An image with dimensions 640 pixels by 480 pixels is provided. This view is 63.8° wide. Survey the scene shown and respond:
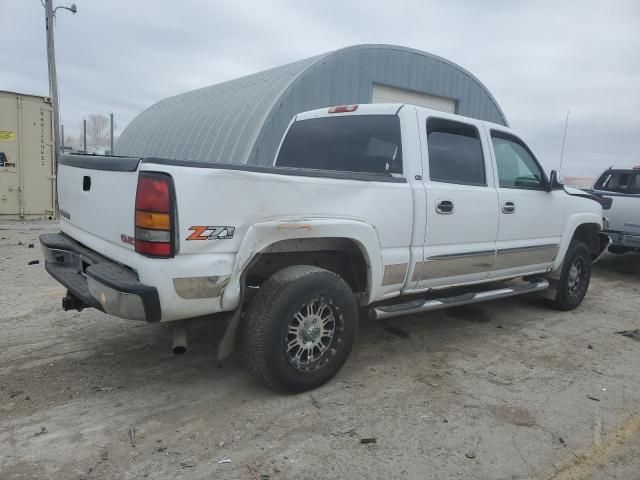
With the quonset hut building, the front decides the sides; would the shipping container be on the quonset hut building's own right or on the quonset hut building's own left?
on the quonset hut building's own right

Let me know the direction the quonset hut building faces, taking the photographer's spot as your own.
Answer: facing the viewer and to the right of the viewer

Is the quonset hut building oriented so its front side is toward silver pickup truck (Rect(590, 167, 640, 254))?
yes

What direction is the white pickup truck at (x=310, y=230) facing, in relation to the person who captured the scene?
facing away from the viewer and to the right of the viewer

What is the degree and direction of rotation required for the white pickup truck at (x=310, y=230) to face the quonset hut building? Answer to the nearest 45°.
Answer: approximately 45° to its left

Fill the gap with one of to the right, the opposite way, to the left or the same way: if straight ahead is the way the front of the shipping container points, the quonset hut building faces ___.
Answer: the same way

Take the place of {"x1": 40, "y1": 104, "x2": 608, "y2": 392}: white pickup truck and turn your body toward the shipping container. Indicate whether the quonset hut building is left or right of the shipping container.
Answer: right

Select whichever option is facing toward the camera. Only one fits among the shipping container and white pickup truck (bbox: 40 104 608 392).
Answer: the shipping container

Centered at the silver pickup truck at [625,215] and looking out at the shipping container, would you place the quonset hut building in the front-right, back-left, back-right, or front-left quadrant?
front-right

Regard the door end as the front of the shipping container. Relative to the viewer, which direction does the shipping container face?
toward the camera

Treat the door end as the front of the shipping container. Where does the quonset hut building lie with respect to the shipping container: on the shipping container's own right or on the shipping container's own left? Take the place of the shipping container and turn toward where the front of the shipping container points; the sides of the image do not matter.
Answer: on the shipping container's own left

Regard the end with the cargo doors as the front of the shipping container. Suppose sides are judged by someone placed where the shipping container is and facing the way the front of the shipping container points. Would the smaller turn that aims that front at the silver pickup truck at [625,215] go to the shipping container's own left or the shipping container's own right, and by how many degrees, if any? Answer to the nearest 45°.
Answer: approximately 45° to the shipping container's own left
